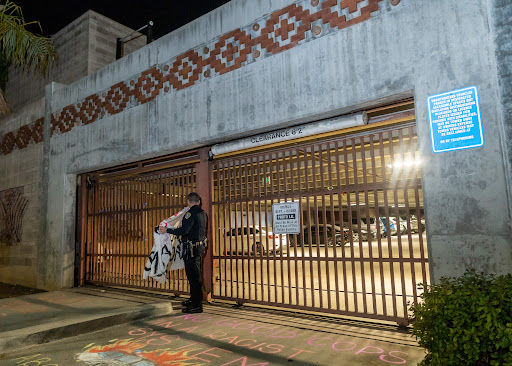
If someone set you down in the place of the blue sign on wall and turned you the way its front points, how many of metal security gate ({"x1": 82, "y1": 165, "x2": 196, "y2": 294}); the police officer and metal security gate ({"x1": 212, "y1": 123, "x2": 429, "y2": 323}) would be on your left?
0

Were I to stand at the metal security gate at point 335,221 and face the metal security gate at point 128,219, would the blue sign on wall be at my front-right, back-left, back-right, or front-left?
back-left

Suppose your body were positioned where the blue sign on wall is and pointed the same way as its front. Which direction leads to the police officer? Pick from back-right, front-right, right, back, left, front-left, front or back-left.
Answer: right

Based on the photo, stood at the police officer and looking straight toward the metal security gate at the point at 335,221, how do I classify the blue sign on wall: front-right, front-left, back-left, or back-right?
front-right

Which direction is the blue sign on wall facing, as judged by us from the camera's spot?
facing the viewer

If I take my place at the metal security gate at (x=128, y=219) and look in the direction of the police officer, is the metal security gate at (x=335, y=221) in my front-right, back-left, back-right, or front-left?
front-left

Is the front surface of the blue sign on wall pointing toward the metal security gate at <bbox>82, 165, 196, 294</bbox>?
no

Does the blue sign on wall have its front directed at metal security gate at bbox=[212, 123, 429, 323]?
no
